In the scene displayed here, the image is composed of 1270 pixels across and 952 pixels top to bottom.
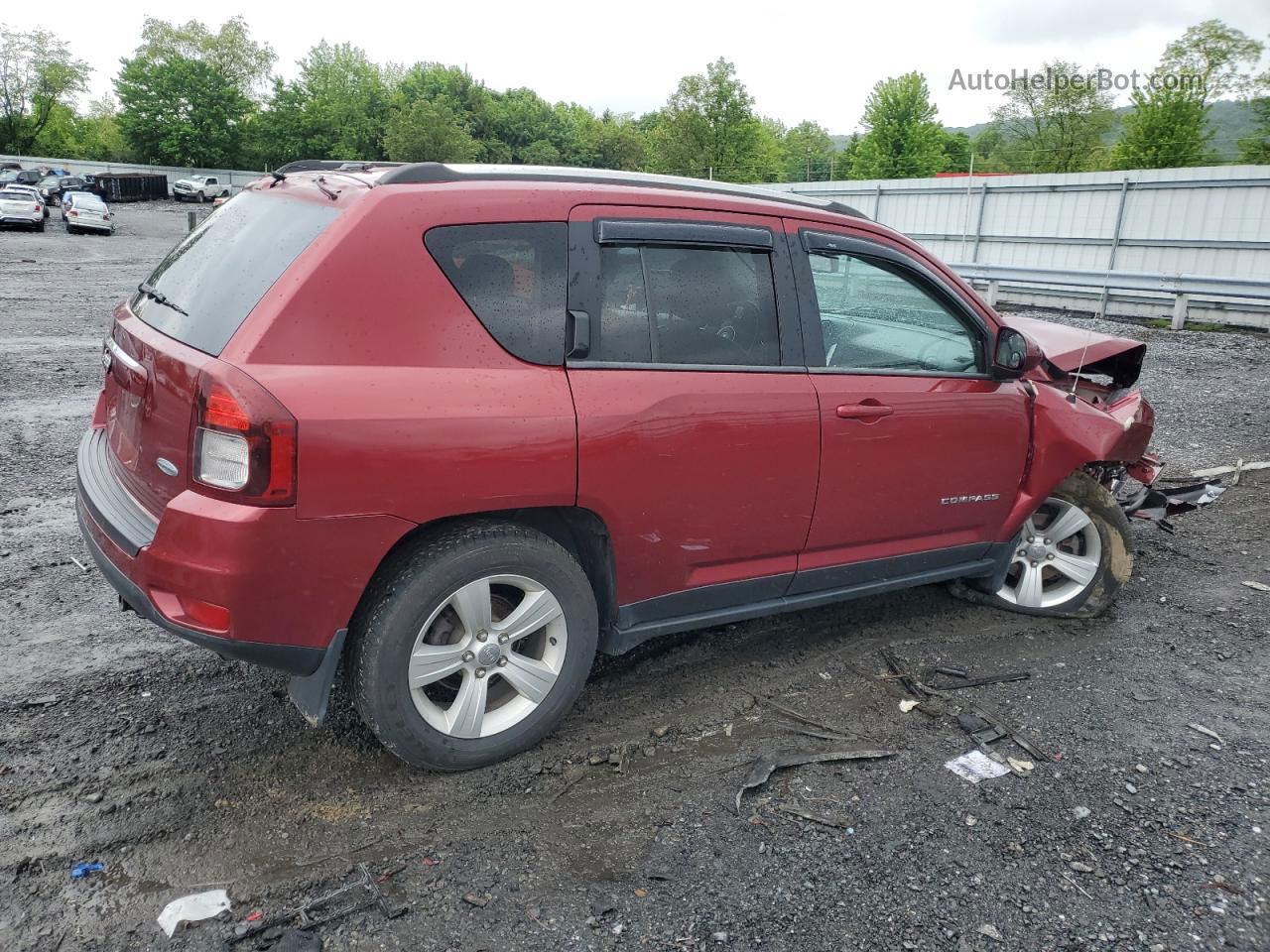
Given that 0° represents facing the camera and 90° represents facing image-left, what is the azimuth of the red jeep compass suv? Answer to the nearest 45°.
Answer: approximately 225°

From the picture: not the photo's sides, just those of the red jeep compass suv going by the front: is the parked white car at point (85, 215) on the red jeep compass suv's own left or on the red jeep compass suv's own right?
on the red jeep compass suv's own left

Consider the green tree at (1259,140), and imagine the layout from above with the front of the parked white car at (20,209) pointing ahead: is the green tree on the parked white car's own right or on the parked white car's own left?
on the parked white car's own right

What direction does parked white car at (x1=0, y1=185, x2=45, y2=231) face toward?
away from the camera

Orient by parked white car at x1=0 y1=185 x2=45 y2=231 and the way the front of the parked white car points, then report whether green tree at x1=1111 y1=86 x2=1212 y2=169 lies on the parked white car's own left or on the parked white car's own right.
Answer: on the parked white car's own right

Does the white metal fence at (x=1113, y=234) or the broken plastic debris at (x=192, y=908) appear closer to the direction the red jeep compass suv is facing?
the white metal fence

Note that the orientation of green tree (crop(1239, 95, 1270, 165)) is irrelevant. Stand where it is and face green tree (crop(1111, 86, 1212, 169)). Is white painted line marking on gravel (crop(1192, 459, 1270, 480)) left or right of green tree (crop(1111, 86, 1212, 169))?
left

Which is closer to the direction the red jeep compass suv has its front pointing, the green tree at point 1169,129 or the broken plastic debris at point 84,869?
the green tree

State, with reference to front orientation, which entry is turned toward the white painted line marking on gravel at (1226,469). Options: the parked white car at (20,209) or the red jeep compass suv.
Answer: the red jeep compass suv
